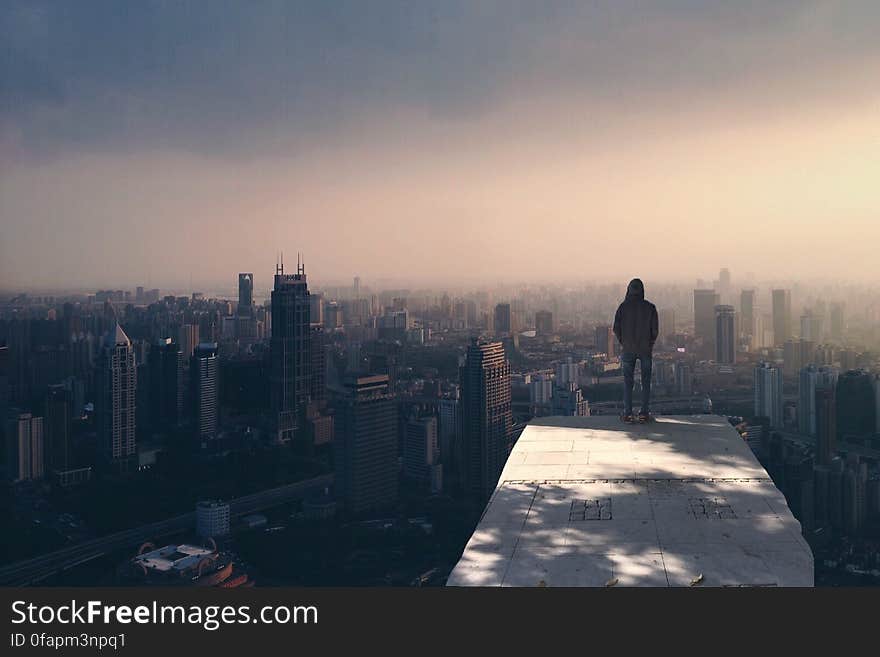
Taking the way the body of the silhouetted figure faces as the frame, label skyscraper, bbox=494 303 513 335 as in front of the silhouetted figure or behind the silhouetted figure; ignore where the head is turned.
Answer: in front

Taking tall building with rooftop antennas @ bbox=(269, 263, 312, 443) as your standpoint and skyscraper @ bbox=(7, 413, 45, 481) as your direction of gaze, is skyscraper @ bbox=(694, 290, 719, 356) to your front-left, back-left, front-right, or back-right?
back-right

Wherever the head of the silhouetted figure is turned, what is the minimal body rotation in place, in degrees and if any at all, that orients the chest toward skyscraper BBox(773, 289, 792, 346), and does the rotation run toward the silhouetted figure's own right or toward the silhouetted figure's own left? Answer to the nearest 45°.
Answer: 0° — they already face it

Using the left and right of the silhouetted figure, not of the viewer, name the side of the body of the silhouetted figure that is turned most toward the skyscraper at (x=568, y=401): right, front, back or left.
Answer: front

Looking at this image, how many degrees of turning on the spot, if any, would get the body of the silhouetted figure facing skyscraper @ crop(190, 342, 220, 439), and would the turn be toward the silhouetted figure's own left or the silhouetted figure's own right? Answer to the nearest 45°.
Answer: approximately 45° to the silhouetted figure's own left

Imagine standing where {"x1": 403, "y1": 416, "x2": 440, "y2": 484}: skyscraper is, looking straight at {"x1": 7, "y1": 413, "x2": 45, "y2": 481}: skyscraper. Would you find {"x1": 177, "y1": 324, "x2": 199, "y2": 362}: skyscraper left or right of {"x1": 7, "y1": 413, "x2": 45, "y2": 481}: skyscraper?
right

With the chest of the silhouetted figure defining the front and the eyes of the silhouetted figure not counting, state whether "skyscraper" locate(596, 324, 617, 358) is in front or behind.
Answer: in front

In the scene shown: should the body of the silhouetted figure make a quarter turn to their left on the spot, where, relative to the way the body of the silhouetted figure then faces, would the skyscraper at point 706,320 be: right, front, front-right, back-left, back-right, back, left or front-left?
right

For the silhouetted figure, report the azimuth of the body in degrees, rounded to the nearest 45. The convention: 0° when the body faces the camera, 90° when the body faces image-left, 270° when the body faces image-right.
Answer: approximately 180°

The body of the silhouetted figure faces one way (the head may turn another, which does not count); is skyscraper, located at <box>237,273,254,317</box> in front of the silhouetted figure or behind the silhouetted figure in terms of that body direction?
in front
